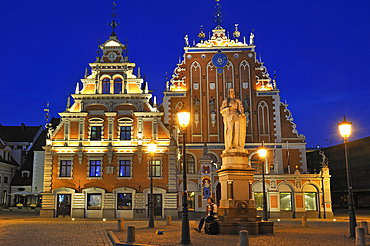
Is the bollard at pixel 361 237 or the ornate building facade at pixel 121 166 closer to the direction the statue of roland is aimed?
the bollard

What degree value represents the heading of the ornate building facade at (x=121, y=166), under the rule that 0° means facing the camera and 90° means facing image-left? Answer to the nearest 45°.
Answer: approximately 0°

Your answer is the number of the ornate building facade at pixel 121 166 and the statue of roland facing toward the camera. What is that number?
2

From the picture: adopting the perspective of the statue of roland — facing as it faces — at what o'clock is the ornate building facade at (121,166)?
The ornate building facade is roughly at 5 o'clock from the statue of roland.

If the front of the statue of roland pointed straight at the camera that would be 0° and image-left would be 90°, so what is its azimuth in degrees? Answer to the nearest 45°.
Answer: approximately 0°

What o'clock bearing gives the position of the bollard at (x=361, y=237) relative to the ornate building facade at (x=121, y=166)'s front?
The bollard is roughly at 11 o'clock from the ornate building facade.
